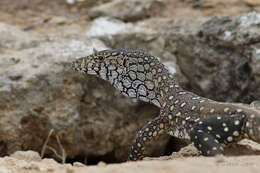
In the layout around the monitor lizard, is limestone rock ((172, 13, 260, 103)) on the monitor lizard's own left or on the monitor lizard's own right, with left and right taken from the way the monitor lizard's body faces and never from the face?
on the monitor lizard's own right

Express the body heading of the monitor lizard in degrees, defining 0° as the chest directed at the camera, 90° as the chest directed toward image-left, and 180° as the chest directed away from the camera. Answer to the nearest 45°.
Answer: approximately 90°
